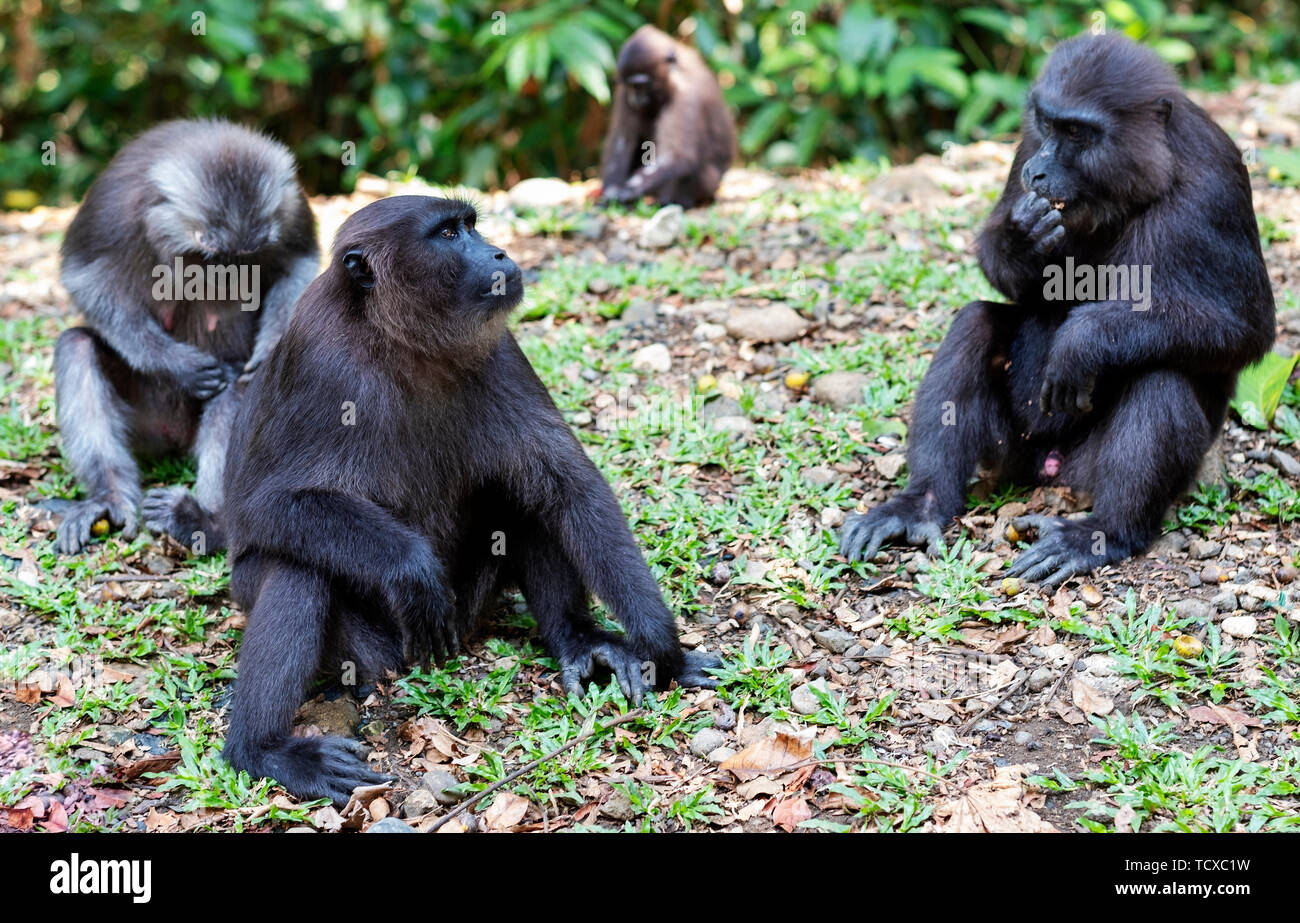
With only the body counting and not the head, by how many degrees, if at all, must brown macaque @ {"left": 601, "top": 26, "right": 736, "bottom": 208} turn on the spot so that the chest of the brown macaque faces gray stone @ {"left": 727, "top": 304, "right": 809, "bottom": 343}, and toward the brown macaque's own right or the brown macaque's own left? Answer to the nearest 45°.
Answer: approximately 45° to the brown macaque's own left

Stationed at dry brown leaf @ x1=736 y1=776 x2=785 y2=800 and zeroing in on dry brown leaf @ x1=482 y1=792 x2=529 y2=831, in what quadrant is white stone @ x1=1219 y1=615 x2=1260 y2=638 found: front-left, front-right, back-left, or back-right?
back-right

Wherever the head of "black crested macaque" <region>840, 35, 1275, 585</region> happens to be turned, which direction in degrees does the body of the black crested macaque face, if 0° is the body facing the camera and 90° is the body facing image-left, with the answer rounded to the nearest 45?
approximately 45°

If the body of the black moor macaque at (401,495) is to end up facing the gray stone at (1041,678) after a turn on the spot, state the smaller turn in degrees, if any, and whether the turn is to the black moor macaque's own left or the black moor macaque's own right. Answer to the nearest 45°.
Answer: approximately 45° to the black moor macaque's own left

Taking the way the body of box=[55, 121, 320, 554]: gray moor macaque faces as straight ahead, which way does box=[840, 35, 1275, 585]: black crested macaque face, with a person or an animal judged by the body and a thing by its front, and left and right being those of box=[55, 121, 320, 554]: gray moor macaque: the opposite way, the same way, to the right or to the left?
to the right

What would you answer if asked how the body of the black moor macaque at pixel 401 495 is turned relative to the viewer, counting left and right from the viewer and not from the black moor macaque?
facing the viewer and to the right of the viewer

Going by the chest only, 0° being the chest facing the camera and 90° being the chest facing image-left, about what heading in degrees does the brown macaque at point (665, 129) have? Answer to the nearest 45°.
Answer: approximately 45°

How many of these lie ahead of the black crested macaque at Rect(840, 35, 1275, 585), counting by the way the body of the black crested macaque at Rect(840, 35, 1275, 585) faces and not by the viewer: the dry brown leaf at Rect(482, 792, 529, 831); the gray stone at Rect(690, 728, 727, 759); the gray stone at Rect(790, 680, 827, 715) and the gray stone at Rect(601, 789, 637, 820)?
4

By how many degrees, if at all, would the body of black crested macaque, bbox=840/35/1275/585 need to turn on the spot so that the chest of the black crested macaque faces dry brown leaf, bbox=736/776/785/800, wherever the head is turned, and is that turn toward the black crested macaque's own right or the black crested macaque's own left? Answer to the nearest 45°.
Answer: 0° — it already faces it

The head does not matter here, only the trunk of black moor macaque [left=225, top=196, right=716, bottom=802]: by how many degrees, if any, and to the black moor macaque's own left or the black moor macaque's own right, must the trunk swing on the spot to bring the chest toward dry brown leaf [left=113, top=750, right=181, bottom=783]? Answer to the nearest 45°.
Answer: approximately 90° to the black moor macaque's own right

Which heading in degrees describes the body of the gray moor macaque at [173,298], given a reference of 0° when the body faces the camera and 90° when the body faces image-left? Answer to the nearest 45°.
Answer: approximately 0°
